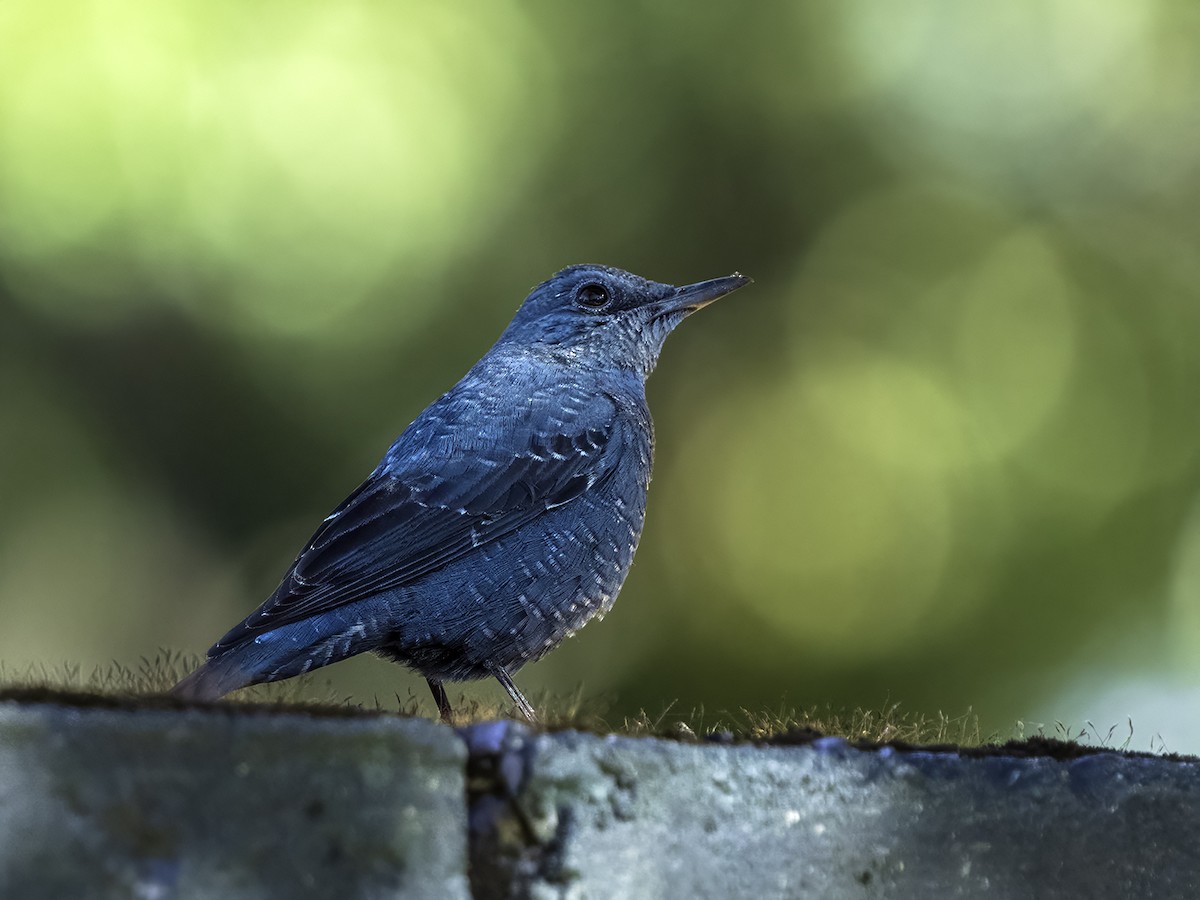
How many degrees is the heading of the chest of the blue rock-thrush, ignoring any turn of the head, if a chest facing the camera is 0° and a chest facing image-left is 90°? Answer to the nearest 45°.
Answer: approximately 270°
